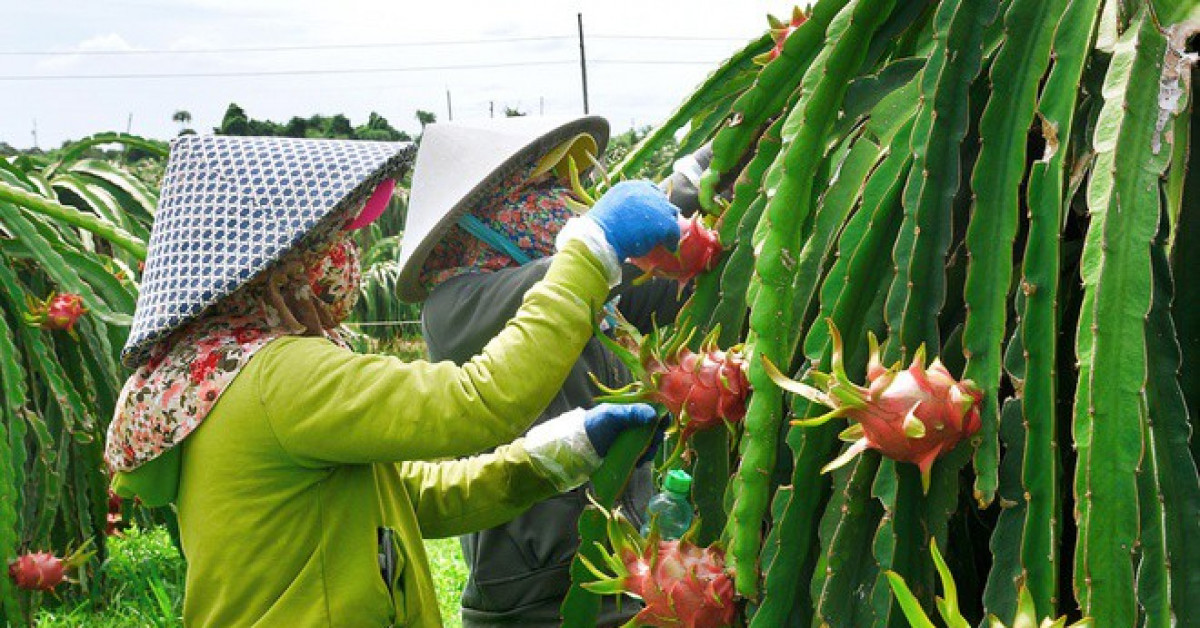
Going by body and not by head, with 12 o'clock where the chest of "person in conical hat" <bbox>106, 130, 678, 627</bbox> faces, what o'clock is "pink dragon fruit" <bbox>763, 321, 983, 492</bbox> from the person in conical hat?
The pink dragon fruit is roughly at 2 o'clock from the person in conical hat.

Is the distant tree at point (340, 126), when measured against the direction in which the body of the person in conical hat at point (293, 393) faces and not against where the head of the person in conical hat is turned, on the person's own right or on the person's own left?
on the person's own left

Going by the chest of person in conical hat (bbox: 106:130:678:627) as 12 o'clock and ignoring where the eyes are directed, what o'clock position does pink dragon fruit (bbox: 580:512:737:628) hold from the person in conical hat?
The pink dragon fruit is roughly at 2 o'clock from the person in conical hat.

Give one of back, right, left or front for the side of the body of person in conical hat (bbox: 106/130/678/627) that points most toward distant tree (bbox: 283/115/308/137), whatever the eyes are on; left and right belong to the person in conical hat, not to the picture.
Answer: left

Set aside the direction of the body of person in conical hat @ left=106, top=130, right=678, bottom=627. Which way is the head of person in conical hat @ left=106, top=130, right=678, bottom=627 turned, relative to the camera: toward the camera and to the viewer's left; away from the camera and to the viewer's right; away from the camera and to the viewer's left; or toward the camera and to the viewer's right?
away from the camera and to the viewer's right

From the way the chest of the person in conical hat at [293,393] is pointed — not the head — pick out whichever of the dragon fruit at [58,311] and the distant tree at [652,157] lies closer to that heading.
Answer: the distant tree

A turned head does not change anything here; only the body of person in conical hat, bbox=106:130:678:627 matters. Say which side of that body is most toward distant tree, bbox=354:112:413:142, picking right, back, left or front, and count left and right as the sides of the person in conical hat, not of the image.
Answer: left
